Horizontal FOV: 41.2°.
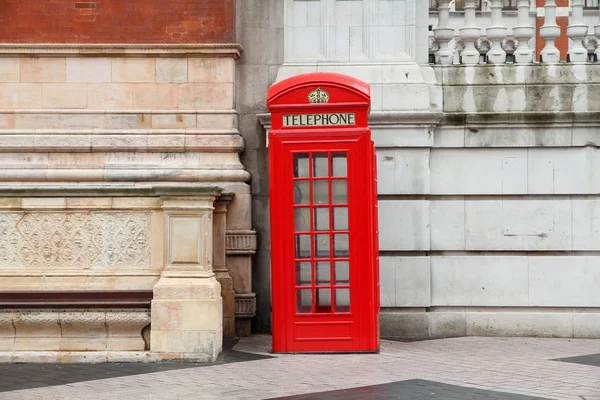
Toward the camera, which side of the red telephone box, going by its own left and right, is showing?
front

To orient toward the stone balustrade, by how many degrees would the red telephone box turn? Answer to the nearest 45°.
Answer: approximately 135° to its left
